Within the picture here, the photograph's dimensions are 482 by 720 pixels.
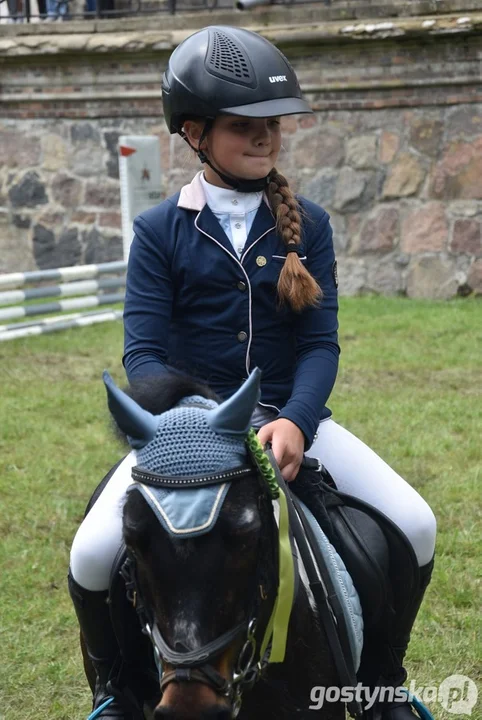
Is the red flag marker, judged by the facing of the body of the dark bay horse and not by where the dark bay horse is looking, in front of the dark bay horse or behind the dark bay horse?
behind

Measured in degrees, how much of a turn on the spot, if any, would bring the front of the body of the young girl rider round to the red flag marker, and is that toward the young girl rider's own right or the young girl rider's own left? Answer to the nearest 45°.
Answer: approximately 180°

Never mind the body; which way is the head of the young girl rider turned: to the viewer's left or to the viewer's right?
to the viewer's right

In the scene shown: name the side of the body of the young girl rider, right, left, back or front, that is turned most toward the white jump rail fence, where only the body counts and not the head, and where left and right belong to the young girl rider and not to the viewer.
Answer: back

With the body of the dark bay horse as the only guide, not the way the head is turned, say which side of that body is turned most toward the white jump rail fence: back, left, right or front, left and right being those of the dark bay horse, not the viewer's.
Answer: back

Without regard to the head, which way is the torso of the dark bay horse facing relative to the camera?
toward the camera
